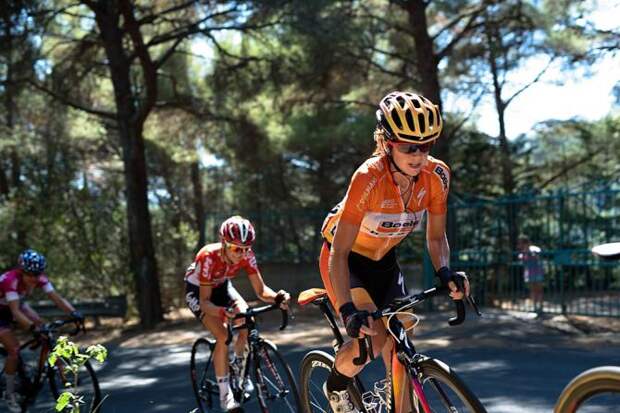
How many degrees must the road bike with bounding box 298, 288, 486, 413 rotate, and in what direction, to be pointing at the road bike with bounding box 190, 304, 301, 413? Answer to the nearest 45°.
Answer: approximately 180°

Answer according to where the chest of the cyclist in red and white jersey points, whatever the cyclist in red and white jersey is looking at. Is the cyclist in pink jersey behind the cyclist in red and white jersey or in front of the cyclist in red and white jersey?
behind

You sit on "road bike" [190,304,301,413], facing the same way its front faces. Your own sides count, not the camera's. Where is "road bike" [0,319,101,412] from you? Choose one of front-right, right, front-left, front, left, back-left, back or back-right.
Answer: back

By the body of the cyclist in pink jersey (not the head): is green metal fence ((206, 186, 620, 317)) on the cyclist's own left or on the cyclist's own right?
on the cyclist's own left

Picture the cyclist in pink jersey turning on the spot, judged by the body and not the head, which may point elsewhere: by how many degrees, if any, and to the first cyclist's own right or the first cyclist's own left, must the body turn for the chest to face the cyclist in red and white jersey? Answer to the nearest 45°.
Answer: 0° — they already face them

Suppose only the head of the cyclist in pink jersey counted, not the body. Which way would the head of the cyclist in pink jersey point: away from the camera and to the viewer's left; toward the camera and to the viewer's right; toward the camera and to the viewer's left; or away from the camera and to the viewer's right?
toward the camera and to the viewer's right

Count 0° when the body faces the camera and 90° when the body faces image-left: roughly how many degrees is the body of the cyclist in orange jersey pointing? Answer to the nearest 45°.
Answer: approximately 315°

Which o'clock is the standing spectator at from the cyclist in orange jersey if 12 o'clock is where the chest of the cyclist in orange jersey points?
The standing spectator is roughly at 8 o'clock from the cyclist in orange jersey.

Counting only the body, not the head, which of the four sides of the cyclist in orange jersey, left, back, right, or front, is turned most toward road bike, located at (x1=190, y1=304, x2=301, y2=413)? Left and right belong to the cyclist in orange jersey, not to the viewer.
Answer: back

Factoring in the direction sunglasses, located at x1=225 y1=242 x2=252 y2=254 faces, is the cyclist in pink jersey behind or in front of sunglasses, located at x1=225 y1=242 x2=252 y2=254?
behind
